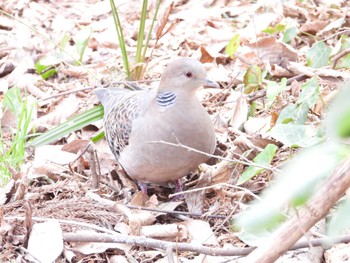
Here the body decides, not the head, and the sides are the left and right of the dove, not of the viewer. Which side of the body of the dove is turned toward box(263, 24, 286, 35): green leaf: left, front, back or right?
left

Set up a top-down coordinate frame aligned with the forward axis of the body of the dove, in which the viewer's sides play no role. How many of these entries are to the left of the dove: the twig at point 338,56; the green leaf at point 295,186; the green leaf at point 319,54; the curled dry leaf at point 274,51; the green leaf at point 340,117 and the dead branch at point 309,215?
3

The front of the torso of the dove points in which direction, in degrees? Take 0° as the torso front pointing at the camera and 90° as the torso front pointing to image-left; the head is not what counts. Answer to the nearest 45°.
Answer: approximately 315°

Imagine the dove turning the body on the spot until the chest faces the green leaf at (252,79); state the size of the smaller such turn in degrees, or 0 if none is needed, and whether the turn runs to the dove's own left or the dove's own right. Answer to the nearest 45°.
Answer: approximately 90° to the dove's own left

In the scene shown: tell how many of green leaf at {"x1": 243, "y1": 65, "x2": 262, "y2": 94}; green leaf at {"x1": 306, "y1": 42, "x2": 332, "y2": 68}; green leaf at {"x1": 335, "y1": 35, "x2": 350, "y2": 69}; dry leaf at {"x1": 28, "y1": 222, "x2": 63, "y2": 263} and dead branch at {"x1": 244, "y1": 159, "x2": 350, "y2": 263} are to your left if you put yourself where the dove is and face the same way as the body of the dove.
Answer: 3

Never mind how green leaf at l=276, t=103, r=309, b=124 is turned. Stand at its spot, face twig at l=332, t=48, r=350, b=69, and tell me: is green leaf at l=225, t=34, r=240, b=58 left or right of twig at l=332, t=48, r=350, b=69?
left

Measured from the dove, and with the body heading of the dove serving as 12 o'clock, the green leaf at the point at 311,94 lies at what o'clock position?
The green leaf is roughly at 10 o'clock from the dove.

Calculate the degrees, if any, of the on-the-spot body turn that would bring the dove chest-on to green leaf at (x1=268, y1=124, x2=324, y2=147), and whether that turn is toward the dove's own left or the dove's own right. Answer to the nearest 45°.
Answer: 0° — it already faces it

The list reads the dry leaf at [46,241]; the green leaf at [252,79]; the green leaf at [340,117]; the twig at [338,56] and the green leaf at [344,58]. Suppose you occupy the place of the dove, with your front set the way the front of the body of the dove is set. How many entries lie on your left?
3

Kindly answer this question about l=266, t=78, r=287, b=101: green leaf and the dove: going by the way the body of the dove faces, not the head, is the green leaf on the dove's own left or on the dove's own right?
on the dove's own left

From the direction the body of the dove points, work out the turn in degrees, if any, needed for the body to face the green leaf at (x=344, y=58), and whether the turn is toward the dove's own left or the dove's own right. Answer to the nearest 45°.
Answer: approximately 90° to the dove's own left

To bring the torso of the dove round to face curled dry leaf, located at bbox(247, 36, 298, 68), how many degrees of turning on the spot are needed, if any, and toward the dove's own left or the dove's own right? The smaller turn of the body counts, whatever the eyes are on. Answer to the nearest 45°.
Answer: approximately 90° to the dove's own left

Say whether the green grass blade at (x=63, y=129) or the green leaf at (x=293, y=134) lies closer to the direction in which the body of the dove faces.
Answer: the green leaf
